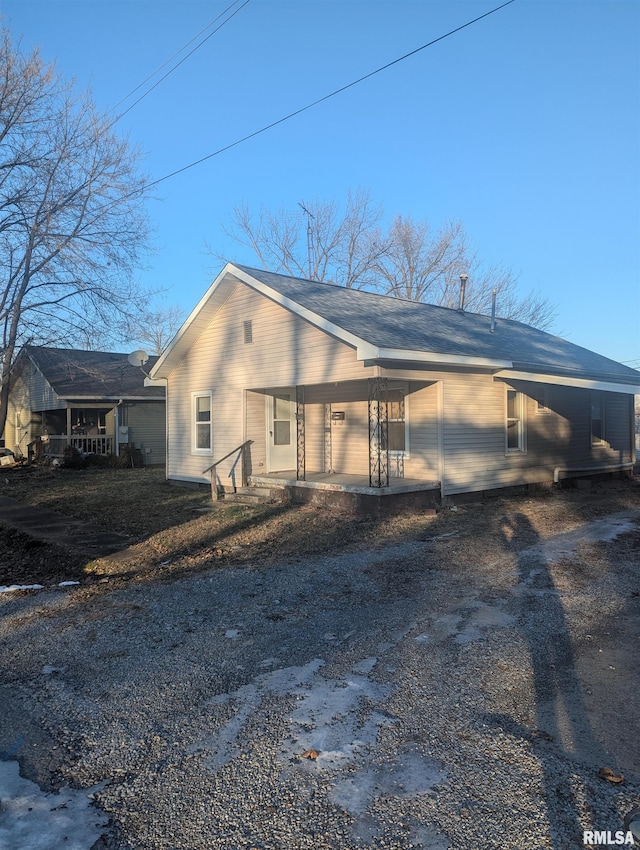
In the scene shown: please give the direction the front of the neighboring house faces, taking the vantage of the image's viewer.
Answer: facing the viewer and to the left of the viewer

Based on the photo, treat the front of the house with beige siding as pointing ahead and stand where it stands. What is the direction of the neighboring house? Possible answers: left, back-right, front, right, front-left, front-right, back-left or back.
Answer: right

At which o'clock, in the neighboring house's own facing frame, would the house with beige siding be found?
The house with beige siding is roughly at 10 o'clock from the neighboring house.

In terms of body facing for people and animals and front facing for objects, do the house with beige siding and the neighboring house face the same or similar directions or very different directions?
same or similar directions

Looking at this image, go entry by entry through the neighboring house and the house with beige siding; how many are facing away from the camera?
0

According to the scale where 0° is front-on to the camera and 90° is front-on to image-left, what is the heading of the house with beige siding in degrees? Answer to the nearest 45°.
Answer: approximately 45°
